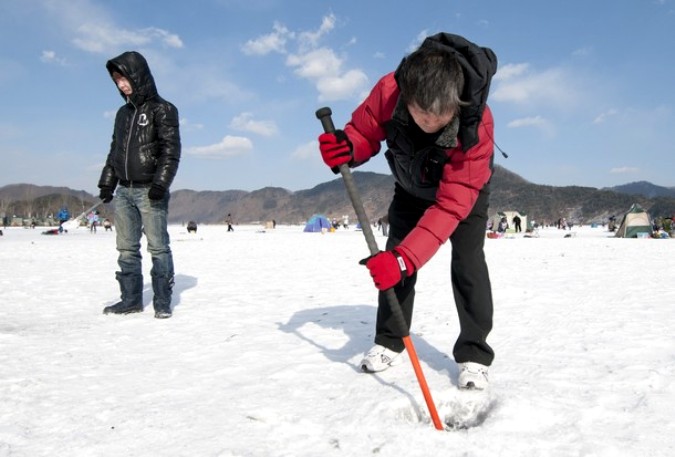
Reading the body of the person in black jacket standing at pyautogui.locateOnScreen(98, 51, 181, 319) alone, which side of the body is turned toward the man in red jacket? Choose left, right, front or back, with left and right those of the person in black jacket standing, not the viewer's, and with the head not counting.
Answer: left

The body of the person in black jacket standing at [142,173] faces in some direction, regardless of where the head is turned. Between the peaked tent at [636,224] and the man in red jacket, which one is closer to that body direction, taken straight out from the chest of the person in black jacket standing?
the man in red jacket

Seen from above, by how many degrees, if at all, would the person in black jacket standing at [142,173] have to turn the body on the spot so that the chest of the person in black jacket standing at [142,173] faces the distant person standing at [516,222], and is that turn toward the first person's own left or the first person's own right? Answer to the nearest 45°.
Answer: approximately 180°

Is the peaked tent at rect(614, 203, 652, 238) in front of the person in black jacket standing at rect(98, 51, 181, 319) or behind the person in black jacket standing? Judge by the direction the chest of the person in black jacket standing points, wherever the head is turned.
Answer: behind

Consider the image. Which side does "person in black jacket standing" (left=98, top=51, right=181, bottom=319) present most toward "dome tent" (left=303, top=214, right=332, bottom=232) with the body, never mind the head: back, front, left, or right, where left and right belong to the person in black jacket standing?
back

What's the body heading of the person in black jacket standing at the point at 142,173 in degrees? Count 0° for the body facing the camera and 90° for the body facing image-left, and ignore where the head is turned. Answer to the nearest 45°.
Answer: approximately 45°
